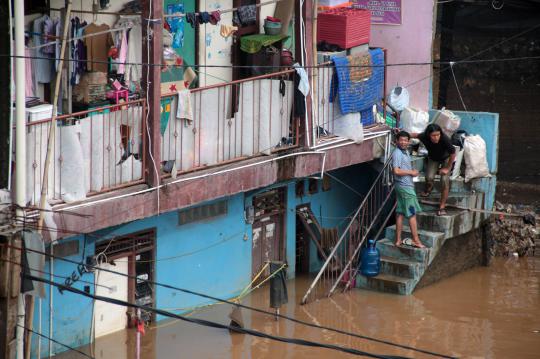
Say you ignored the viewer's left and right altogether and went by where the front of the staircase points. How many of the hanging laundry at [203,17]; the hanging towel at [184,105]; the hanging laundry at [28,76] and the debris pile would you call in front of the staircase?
3

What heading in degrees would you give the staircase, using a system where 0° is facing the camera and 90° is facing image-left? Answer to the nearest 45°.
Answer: approximately 45°

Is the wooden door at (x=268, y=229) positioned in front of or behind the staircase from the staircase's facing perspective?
in front

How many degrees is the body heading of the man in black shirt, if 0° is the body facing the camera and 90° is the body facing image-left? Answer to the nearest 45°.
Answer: approximately 0°

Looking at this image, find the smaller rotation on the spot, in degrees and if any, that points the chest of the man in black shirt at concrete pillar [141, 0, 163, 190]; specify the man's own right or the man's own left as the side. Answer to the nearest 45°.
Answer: approximately 45° to the man's own right

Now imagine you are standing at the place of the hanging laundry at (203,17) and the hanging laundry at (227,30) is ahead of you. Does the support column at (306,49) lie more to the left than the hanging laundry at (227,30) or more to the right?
right
